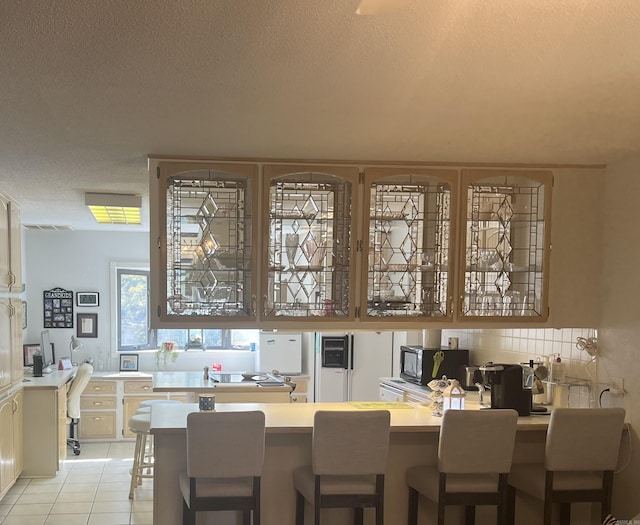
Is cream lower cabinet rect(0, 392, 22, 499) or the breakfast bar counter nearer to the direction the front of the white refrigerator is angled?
the breakfast bar counter

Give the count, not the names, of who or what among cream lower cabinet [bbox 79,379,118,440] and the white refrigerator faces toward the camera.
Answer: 2

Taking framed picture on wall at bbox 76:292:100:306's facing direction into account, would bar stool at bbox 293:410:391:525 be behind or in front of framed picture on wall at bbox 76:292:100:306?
in front

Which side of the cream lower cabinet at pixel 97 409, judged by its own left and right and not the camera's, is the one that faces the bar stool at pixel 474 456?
front

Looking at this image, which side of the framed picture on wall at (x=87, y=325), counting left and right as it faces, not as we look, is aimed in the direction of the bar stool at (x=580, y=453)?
front

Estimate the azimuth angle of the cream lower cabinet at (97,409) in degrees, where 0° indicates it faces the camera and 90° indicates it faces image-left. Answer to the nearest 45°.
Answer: approximately 0°

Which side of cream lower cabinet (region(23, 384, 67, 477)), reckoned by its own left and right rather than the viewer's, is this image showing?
right

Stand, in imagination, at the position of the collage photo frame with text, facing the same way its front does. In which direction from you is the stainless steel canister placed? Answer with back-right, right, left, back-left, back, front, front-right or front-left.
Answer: front-left

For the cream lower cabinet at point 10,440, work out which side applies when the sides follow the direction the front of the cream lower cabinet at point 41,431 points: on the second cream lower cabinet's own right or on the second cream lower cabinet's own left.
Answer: on the second cream lower cabinet's own right
